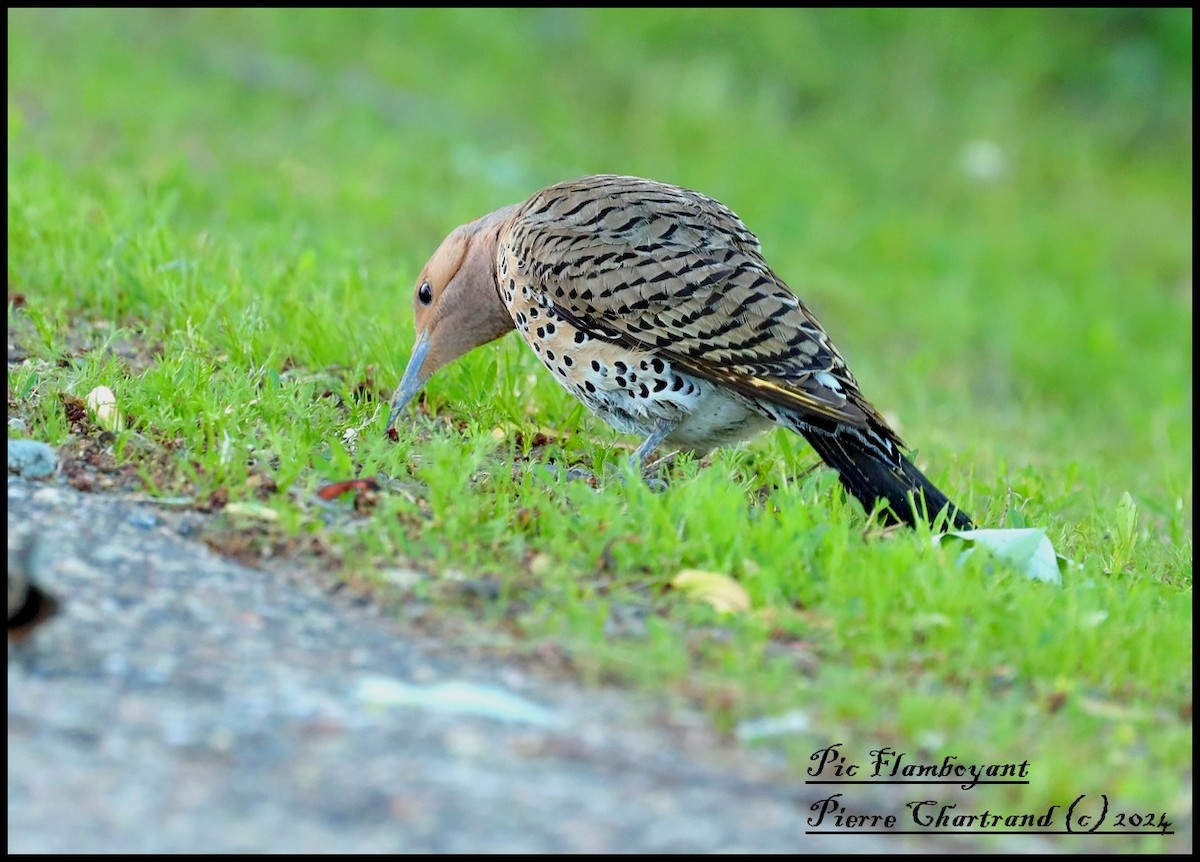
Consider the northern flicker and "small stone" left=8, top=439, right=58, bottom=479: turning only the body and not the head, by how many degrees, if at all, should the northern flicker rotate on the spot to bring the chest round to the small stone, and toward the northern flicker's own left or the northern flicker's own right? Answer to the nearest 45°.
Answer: approximately 45° to the northern flicker's own left

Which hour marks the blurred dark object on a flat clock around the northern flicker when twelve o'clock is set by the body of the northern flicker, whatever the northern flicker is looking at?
The blurred dark object is roughly at 10 o'clock from the northern flicker.

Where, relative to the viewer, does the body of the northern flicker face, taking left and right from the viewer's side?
facing to the left of the viewer

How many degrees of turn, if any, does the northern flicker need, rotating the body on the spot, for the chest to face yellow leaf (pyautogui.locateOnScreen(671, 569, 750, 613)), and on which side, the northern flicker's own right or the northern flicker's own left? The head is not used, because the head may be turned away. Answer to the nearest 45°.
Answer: approximately 90° to the northern flicker's own left
